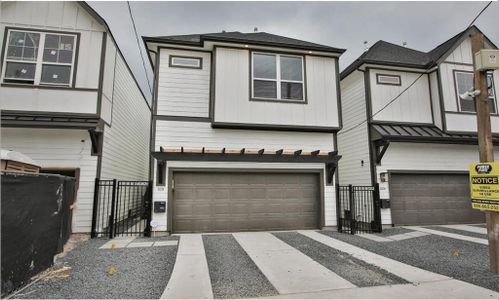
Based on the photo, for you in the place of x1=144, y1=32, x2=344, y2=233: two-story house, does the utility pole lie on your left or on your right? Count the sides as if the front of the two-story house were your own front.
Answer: on your left

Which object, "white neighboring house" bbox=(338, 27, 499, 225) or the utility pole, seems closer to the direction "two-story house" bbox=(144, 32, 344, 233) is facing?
the utility pole

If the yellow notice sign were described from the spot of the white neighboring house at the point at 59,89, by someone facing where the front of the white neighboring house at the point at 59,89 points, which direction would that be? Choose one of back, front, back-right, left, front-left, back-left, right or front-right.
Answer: front-left

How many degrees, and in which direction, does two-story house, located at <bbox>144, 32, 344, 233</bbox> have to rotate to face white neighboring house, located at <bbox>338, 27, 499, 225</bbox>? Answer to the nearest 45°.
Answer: approximately 90° to its left

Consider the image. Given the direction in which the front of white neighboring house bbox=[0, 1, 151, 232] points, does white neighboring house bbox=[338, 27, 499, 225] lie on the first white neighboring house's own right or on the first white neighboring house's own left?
on the first white neighboring house's own left

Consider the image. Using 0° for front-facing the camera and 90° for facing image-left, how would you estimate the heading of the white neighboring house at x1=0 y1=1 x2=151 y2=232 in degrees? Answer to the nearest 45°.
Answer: approximately 0°

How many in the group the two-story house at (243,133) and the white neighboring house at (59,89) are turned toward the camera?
2

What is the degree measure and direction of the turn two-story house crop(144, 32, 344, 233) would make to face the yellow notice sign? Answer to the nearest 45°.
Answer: approximately 45° to its left

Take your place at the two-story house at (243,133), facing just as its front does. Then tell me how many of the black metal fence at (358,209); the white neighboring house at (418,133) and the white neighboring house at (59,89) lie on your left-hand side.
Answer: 2

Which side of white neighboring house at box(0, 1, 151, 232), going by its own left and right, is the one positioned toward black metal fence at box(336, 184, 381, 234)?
left

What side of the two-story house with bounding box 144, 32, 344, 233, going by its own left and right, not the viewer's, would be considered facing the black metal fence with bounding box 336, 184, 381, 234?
left
